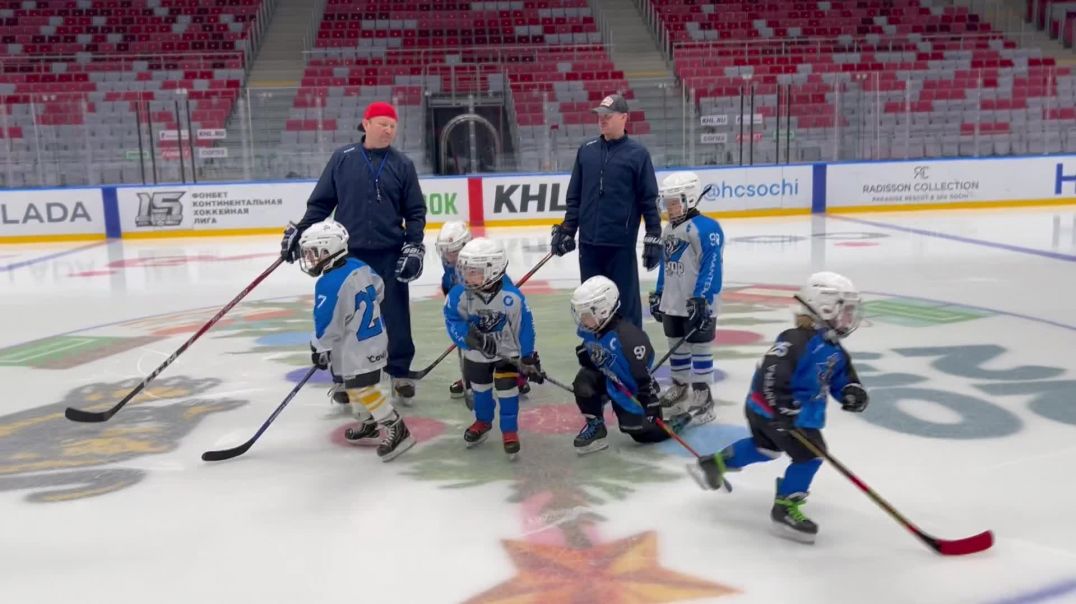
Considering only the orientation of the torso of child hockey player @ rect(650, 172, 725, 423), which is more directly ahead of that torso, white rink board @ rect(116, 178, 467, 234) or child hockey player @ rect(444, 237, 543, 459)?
the child hockey player

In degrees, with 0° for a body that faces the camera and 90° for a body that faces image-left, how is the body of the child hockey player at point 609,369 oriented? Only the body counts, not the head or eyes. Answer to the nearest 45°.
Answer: approximately 45°

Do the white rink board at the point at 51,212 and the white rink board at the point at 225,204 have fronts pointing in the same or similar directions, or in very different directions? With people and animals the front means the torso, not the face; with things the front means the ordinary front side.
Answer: same or similar directions

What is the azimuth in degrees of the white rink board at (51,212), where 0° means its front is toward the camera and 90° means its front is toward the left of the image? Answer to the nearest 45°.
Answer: approximately 0°

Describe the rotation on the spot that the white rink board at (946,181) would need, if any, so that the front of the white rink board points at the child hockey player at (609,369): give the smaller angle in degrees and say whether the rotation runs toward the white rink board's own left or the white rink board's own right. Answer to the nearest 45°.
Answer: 0° — it already faces them

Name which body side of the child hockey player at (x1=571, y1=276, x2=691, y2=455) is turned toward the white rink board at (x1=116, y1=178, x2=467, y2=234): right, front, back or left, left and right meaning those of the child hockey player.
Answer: right

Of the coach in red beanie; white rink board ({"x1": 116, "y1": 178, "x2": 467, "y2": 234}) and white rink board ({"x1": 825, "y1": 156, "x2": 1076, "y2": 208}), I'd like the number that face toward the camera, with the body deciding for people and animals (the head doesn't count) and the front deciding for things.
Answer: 3

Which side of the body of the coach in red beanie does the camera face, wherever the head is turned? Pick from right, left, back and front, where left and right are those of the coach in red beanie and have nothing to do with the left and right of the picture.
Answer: front

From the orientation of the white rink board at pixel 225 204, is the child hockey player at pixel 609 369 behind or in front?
in front

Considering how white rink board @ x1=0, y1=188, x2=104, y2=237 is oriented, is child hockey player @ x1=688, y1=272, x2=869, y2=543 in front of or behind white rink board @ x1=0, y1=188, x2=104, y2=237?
in front

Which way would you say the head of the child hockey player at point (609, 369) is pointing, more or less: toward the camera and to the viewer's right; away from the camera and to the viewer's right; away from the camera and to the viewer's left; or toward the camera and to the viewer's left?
toward the camera and to the viewer's left

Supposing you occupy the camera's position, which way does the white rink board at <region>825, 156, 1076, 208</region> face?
facing the viewer

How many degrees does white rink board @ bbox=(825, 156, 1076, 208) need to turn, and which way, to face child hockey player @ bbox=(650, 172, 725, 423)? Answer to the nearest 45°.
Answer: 0° — it already faces them

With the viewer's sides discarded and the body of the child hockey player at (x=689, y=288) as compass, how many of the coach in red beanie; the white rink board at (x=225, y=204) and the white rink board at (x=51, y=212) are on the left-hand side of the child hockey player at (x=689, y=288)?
0

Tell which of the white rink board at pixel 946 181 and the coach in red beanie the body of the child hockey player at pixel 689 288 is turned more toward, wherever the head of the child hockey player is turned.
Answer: the coach in red beanie

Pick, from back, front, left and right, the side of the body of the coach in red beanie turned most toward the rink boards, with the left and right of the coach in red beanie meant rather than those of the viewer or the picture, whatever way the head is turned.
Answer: back
